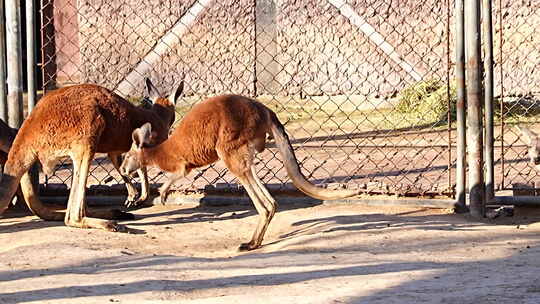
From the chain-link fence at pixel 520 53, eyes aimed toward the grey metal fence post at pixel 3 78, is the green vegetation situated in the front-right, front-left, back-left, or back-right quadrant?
front-right

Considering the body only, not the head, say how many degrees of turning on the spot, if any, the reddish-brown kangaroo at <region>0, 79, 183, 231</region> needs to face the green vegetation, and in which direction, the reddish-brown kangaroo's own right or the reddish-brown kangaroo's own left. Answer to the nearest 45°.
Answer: approximately 45° to the reddish-brown kangaroo's own left

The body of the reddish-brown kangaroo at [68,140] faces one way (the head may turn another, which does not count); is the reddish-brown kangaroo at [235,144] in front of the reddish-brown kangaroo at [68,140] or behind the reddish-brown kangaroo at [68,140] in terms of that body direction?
in front

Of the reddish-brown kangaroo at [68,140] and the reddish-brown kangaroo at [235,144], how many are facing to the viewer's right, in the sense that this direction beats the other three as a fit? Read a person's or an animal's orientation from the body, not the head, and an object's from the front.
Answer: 1

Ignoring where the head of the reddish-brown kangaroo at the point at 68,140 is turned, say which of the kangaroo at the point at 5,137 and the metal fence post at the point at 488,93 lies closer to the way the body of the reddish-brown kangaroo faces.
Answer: the metal fence post

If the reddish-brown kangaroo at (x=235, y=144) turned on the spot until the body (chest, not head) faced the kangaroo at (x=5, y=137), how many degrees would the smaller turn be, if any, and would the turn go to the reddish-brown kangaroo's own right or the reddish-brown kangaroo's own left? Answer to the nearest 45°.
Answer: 0° — it already faces it

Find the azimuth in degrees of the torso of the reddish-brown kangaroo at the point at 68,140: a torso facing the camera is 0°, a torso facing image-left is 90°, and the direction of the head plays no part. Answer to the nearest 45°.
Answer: approximately 270°

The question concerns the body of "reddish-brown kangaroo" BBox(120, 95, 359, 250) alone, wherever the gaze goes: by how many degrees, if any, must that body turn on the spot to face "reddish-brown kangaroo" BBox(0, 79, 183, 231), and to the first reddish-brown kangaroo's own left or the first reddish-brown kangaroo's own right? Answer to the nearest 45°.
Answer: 0° — it already faces it

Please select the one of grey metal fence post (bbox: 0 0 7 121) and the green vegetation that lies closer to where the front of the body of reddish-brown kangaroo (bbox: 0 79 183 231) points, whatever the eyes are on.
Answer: the green vegetation

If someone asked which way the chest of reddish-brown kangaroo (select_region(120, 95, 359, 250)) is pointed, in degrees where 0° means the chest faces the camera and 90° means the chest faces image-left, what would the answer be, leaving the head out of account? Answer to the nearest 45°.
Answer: approximately 90°

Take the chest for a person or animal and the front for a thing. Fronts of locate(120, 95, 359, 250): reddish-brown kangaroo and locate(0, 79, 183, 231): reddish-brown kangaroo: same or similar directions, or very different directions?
very different directions
